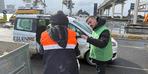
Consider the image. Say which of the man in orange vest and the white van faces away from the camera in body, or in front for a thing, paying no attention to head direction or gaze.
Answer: the man in orange vest

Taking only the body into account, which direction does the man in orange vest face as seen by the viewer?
away from the camera

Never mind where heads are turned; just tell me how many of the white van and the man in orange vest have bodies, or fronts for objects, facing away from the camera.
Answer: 1

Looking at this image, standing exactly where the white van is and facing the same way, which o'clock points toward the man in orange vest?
The man in orange vest is roughly at 3 o'clock from the white van.

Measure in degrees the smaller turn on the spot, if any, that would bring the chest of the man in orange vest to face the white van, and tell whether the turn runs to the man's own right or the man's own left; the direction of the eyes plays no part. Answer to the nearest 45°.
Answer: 0° — they already face it

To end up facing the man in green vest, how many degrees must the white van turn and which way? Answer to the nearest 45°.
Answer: approximately 45° to its right

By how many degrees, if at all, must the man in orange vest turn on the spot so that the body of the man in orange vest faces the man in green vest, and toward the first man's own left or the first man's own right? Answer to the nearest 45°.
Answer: approximately 45° to the first man's own right

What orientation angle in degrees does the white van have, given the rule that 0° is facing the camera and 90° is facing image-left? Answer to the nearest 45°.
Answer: approximately 315°
